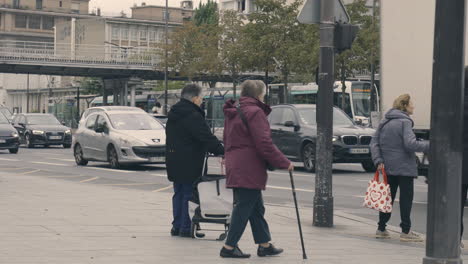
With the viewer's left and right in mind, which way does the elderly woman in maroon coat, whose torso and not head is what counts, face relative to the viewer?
facing to the right of the viewer

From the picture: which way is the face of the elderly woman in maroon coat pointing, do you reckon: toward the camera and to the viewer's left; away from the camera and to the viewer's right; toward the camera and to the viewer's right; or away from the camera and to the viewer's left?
away from the camera and to the viewer's right

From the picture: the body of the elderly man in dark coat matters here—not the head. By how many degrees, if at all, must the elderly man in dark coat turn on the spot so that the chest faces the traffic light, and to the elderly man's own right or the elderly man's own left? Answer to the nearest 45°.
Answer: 0° — they already face it

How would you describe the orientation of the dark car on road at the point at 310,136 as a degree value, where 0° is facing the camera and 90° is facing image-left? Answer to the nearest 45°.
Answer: approximately 315°

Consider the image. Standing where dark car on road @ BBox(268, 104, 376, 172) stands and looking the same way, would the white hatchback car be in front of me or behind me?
behind

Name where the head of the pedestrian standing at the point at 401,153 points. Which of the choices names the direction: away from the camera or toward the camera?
away from the camera

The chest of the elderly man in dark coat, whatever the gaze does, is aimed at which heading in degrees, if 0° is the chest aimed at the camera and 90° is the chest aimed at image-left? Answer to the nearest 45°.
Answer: approximately 225°
